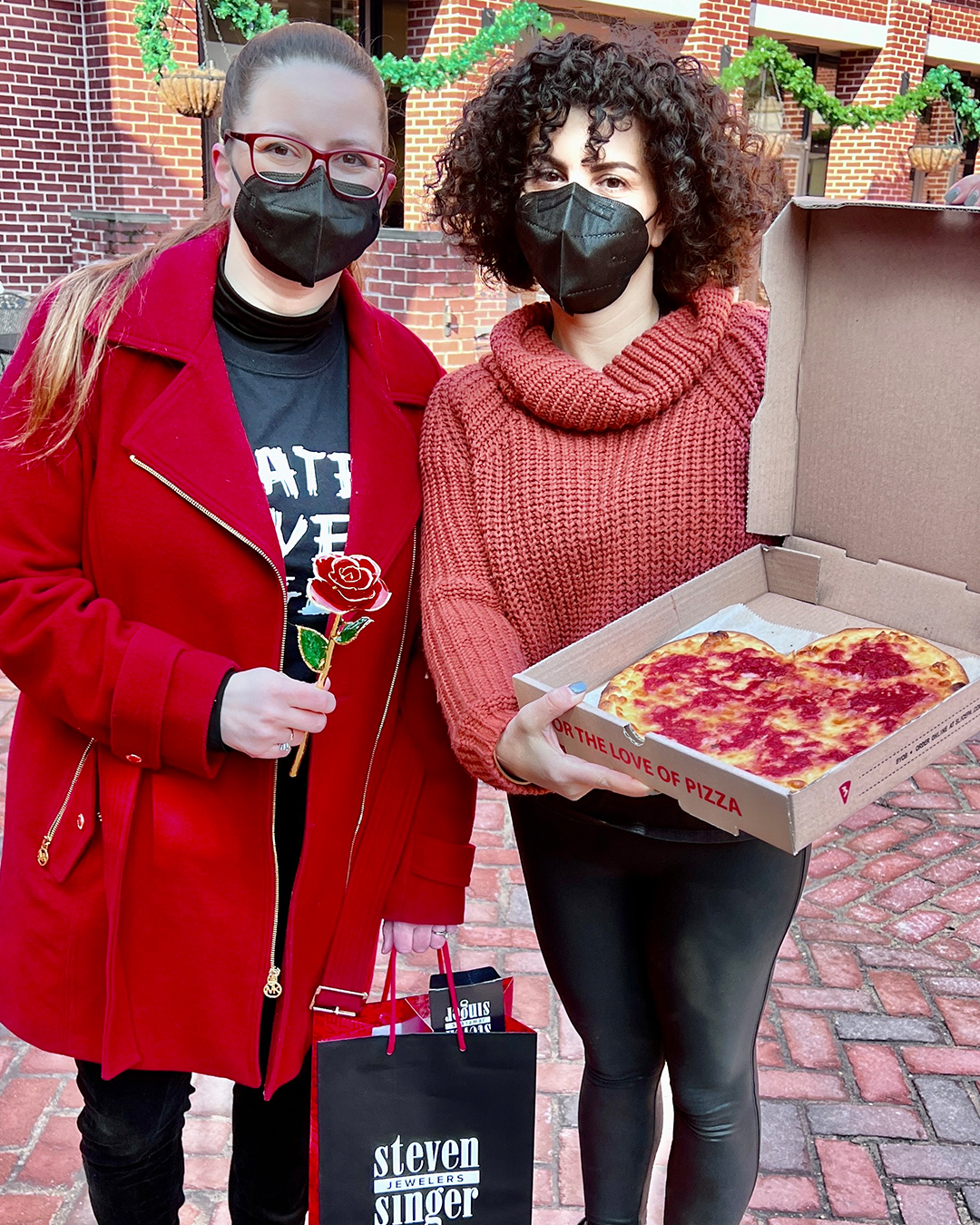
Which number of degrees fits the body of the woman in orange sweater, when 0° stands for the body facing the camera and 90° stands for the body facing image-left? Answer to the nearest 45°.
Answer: approximately 0°

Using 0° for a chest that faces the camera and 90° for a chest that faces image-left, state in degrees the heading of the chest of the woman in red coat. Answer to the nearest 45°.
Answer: approximately 315°

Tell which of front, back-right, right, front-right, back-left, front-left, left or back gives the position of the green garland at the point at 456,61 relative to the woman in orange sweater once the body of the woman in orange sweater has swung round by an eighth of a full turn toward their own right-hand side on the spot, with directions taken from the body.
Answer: back-right

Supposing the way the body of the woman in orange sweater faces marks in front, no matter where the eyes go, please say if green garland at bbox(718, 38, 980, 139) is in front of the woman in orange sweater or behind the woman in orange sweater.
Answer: behind

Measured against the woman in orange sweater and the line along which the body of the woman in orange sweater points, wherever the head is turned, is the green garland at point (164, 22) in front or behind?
behind

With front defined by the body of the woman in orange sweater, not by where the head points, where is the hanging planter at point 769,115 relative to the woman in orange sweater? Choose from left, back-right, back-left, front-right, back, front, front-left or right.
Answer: back
